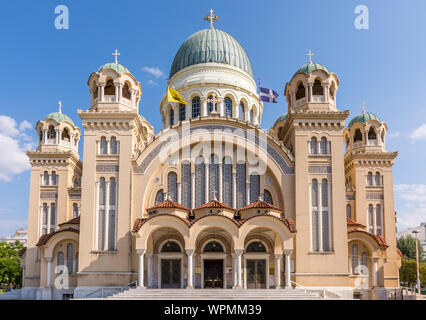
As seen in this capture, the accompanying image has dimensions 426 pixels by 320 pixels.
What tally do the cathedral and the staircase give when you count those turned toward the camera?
2

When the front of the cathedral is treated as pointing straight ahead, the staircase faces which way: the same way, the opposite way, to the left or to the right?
the same way

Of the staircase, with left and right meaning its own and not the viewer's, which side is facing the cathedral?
back

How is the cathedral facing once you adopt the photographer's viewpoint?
facing the viewer

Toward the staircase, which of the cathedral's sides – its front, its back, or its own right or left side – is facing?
front

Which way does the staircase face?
toward the camera
